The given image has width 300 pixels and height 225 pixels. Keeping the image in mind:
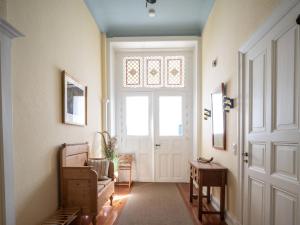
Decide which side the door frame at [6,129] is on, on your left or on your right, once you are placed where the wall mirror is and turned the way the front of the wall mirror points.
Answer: on your left

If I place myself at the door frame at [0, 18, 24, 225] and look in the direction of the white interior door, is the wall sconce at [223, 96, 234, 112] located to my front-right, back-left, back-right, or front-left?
front-left

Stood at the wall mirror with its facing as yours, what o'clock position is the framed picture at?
The framed picture is roughly at 11 o'clock from the wall mirror.

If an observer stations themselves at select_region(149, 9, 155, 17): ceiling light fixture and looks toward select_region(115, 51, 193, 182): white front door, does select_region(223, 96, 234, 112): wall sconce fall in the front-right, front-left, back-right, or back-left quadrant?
back-right

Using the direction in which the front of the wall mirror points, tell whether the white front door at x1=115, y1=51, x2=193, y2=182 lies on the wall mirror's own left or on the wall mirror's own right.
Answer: on the wall mirror's own right

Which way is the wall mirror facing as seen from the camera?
to the viewer's left

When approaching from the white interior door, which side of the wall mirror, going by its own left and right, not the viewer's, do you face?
left

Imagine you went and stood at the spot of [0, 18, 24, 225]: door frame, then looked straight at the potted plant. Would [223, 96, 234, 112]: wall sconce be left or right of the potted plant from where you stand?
right

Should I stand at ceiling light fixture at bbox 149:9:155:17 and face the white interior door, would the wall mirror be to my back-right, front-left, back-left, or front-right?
front-left
